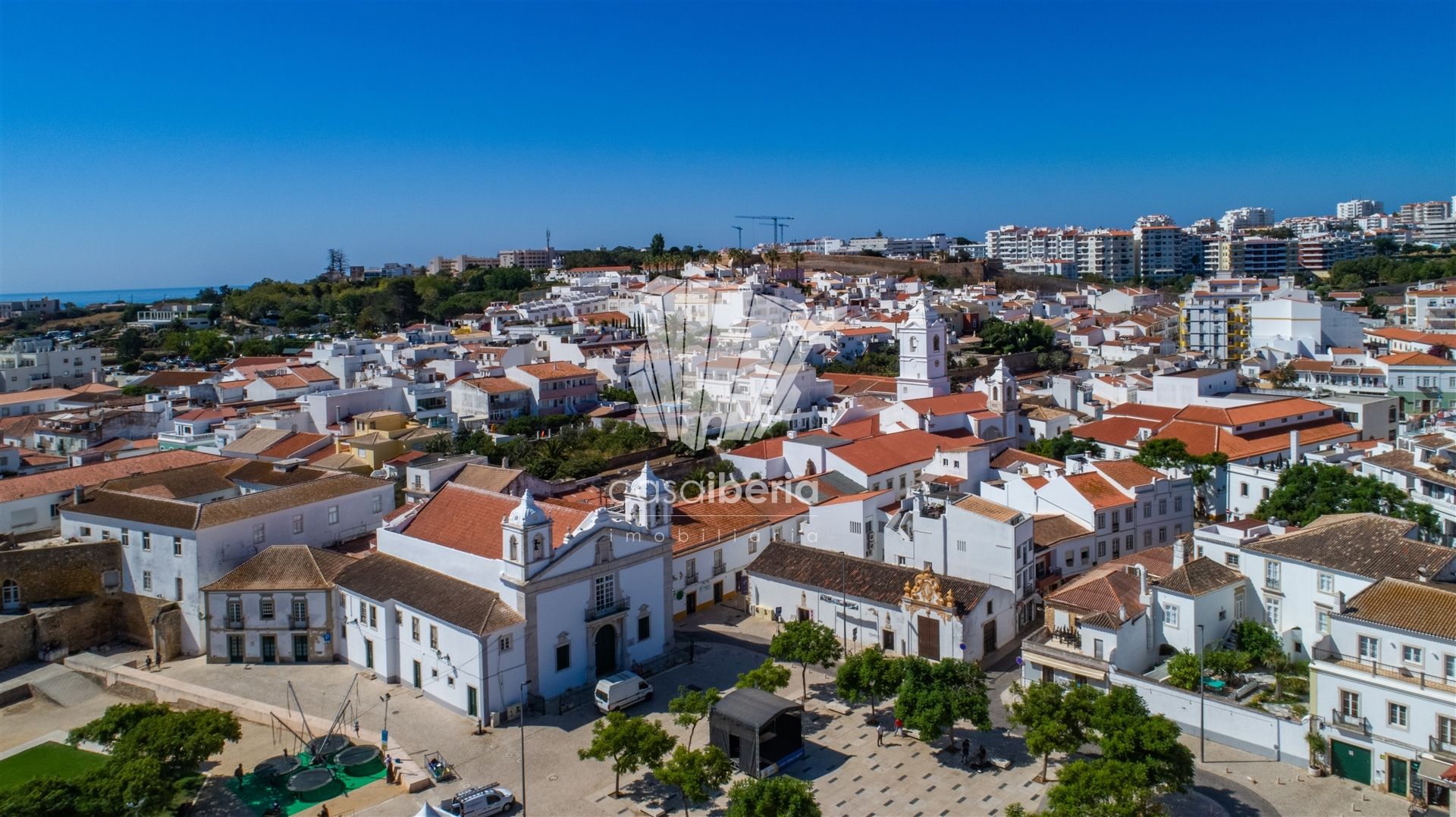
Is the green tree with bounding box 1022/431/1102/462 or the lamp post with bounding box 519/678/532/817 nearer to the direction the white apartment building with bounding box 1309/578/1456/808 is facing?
the lamp post

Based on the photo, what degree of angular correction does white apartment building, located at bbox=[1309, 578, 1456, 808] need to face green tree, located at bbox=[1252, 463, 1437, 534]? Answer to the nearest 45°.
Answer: approximately 135° to its right

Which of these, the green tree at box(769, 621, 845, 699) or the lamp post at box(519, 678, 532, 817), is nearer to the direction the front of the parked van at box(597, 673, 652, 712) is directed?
the green tree

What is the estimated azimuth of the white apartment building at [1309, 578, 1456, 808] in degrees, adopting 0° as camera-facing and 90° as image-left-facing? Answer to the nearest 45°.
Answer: approximately 45°

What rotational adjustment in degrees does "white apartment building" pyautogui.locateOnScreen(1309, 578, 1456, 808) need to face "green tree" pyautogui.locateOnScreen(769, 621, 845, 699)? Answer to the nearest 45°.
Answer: approximately 45° to its right

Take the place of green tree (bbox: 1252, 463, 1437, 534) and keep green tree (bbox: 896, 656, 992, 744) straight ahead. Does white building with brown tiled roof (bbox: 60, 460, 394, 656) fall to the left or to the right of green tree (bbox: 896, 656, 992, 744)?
right

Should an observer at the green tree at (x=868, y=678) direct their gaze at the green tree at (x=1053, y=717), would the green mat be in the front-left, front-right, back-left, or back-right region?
back-right

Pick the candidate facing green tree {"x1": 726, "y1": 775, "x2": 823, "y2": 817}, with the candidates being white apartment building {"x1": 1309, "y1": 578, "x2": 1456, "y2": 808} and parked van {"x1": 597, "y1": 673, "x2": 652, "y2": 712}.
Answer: the white apartment building
